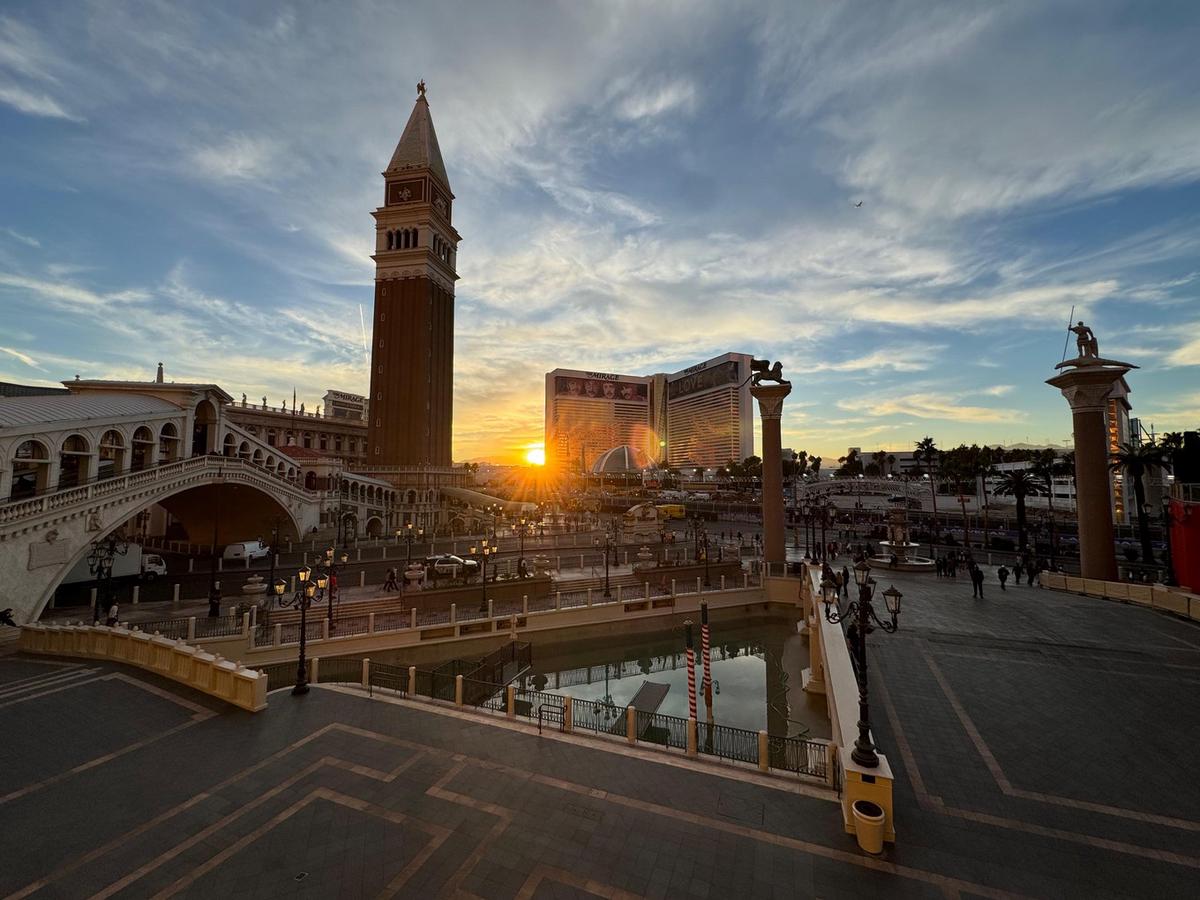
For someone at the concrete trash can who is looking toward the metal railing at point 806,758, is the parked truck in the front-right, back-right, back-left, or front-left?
front-left

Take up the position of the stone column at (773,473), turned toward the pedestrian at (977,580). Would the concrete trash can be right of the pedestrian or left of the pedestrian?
right

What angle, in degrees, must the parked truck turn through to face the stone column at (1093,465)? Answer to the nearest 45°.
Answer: approximately 45° to its right

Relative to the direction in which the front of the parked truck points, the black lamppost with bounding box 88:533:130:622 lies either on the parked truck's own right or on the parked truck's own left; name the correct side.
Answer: on the parked truck's own right

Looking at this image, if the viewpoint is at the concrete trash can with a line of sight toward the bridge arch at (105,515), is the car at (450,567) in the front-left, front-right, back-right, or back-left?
front-right

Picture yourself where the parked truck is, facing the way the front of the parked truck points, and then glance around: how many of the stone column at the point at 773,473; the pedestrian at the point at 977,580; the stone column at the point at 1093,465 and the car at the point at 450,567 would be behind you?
0

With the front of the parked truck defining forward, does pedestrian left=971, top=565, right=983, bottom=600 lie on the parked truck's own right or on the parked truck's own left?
on the parked truck's own right

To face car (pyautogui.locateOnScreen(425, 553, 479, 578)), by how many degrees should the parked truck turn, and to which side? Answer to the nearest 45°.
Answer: approximately 45° to its right

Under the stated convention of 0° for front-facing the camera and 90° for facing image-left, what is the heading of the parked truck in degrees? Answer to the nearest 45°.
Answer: approximately 270°

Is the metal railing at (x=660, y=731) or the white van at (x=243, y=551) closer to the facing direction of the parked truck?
the white van

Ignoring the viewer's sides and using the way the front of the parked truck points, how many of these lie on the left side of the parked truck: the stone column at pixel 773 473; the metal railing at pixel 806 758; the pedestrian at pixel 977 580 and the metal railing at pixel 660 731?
0

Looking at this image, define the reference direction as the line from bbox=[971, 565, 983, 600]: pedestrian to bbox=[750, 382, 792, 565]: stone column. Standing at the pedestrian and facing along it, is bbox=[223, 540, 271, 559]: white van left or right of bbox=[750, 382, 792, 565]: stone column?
left

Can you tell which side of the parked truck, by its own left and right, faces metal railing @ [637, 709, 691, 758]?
right

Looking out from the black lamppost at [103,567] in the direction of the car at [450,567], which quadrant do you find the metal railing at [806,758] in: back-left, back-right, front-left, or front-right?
front-right

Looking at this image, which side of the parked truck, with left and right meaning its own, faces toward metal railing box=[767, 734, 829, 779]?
right

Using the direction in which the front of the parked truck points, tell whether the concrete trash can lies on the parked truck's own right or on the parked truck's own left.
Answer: on the parked truck's own right

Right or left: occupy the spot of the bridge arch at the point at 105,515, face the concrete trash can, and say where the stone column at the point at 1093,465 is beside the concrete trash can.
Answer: left
